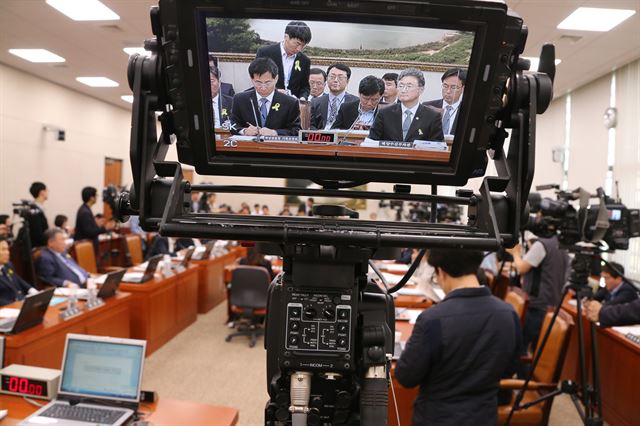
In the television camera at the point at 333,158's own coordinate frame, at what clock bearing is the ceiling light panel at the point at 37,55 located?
The ceiling light panel is roughly at 11 o'clock from the television camera.

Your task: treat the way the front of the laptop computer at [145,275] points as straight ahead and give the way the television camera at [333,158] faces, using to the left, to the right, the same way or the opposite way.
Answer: to the right

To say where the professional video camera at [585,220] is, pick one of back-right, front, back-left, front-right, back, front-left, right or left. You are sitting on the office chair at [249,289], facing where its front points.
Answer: back-right

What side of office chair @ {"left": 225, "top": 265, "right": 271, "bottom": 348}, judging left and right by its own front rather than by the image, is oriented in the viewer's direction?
back

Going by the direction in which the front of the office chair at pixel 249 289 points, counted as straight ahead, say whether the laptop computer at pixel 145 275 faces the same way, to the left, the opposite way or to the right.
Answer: to the left

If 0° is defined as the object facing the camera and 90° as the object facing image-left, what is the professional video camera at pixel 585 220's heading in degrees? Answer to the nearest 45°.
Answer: approximately 90°

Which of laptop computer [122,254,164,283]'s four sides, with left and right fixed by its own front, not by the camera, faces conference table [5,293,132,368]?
left

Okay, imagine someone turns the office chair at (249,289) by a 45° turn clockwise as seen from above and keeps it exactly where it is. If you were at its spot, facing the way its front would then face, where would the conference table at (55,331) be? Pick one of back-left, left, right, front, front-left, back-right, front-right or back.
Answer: back

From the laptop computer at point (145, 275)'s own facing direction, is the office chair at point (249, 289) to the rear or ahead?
to the rear

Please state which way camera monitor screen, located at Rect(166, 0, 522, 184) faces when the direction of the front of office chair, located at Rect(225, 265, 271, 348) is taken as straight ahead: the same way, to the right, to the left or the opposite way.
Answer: the opposite way

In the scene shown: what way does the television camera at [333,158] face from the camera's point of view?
away from the camera

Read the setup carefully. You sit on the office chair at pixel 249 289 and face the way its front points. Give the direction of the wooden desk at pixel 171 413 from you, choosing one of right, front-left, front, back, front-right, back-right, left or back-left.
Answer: back

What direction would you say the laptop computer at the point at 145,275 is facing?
to the viewer's left

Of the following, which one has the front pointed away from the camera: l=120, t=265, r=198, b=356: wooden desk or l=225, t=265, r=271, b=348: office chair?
the office chair
